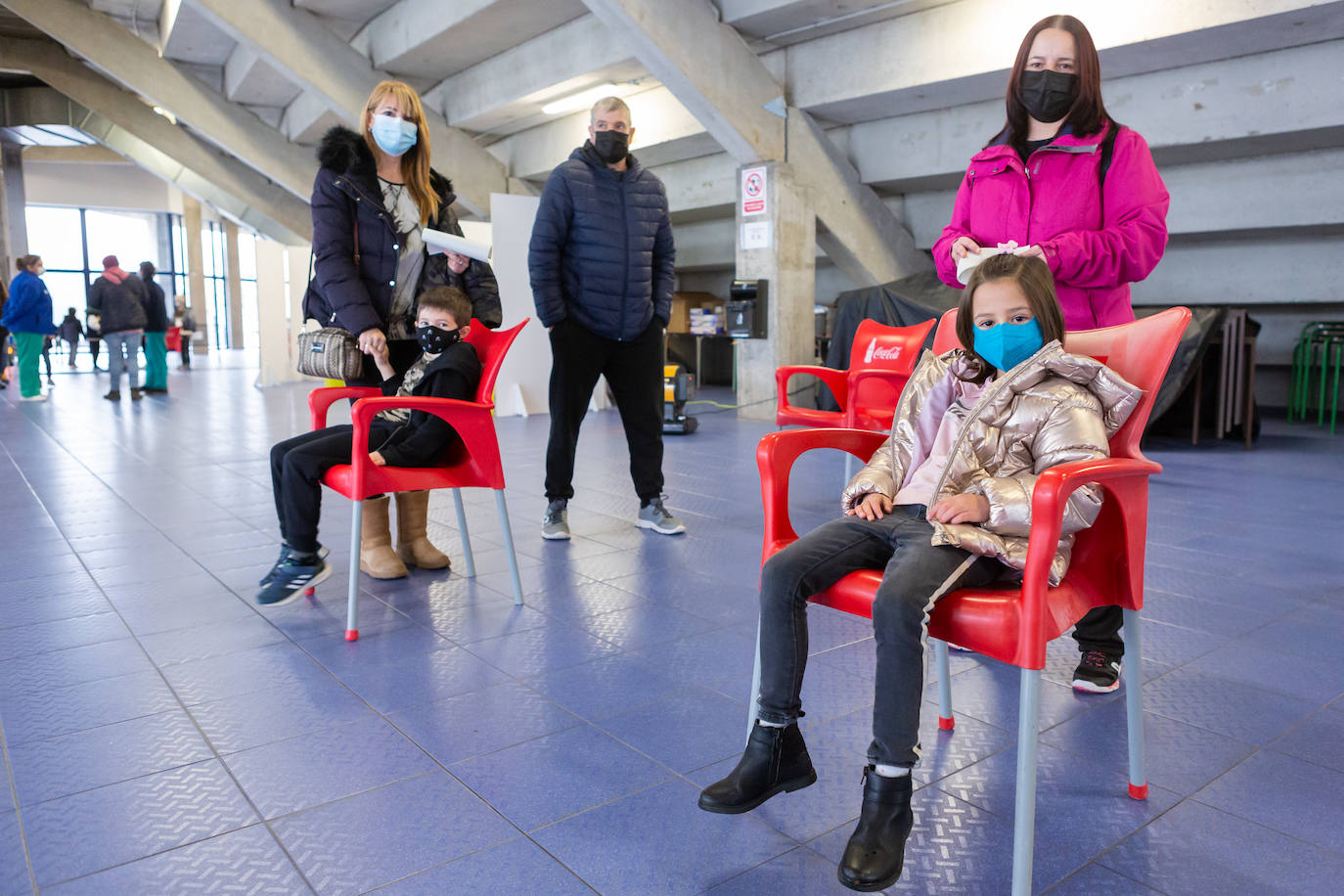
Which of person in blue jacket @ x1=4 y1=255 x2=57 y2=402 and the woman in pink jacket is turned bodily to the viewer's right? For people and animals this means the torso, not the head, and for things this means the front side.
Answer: the person in blue jacket

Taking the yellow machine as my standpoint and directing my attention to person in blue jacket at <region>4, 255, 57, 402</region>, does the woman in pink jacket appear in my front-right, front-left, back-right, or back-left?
back-left

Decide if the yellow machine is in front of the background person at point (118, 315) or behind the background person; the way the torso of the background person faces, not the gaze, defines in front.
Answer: behind

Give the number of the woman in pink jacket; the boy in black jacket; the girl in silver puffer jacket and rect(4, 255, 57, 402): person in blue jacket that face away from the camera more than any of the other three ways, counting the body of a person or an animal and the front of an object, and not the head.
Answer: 0

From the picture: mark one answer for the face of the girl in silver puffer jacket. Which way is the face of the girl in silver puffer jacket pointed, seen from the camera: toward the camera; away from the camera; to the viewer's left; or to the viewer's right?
toward the camera

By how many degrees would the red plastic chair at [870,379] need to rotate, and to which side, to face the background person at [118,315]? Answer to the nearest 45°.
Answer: approximately 90° to its right

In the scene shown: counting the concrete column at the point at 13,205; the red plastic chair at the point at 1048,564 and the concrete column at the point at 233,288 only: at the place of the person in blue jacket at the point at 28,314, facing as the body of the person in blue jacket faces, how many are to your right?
1

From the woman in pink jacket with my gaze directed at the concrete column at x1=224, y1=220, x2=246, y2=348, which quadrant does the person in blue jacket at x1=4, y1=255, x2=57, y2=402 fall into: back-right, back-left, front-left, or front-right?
front-left

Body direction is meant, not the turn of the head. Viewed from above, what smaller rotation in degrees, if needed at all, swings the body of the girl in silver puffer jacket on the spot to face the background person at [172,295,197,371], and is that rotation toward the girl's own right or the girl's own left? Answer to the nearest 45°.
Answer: approximately 90° to the girl's own right

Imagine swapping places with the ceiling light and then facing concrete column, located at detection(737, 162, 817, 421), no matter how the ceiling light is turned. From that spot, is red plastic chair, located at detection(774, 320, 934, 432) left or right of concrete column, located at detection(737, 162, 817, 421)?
right

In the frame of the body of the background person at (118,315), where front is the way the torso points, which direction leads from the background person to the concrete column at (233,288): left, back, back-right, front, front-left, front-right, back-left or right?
front

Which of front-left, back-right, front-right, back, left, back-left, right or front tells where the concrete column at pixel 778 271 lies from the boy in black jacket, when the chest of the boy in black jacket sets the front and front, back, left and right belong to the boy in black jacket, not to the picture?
back

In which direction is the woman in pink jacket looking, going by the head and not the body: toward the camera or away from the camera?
toward the camera

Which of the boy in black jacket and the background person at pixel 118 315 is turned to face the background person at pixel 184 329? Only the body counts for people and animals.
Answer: the background person at pixel 118 315

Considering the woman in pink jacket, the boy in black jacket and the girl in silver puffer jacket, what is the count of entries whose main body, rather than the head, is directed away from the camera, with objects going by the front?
0

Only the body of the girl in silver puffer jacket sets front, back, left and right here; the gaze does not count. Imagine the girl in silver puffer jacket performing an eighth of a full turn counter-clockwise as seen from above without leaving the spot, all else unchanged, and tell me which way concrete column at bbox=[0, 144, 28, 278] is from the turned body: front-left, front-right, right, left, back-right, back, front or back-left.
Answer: back-right

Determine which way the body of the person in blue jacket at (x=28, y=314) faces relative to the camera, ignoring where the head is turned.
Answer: to the viewer's right

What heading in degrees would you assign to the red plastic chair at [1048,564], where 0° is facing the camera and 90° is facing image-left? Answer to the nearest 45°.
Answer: approximately 45°

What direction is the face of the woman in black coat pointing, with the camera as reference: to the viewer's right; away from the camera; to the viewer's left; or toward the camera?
toward the camera

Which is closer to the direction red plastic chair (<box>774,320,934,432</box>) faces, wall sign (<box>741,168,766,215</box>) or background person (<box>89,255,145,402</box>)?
the background person

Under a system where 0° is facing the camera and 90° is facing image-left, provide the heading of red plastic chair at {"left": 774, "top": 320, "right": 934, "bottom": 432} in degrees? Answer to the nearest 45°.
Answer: approximately 45°
